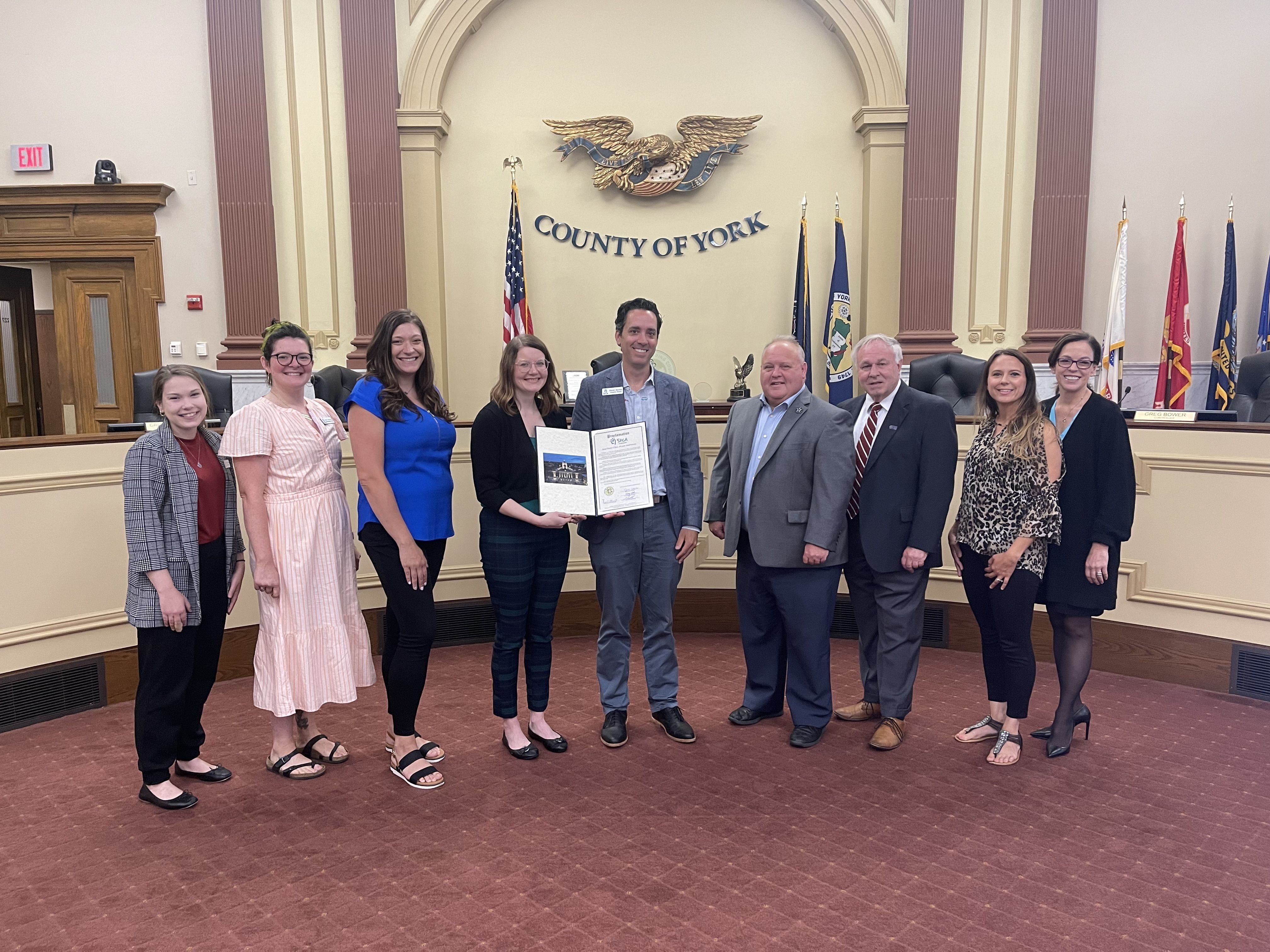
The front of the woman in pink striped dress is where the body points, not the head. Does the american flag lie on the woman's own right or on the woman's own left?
on the woman's own left

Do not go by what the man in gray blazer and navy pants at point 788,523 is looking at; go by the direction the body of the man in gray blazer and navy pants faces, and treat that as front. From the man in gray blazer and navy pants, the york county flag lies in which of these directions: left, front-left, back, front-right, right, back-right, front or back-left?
back-right

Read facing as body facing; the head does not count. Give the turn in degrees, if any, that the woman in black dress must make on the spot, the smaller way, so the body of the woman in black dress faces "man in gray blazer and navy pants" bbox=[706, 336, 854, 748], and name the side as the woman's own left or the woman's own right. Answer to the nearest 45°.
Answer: approximately 45° to the woman's own right

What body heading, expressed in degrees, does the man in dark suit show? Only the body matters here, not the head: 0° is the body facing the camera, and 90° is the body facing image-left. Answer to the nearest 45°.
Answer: approximately 45°

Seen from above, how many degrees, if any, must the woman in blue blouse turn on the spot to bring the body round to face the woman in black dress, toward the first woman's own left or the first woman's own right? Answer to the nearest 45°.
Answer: approximately 45° to the first woman's own left

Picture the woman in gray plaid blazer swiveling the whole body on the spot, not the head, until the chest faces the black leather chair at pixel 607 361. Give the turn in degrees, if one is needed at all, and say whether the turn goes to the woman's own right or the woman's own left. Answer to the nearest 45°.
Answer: approximately 90° to the woman's own left

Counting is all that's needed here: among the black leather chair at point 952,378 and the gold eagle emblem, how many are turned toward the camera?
2

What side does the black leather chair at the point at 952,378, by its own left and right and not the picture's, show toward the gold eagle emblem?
right

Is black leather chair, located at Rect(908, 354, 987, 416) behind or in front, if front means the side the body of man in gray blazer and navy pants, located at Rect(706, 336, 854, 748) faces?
behind
